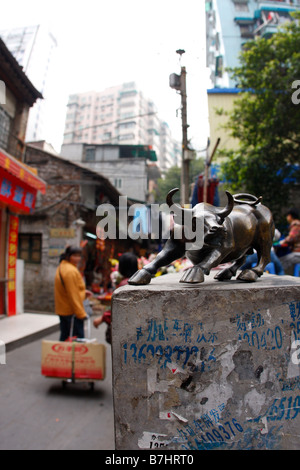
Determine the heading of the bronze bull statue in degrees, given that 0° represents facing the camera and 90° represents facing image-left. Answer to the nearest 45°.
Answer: approximately 45°

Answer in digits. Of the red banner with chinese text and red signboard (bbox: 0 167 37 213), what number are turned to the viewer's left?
0

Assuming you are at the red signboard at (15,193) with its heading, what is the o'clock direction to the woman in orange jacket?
The woman in orange jacket is roughly at 1 o'clock from the red signboard.

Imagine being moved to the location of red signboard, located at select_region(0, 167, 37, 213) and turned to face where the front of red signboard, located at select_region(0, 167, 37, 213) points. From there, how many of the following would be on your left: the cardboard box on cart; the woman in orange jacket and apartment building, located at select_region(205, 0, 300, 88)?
1

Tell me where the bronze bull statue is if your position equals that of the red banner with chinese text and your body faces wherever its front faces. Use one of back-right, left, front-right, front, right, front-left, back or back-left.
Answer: front-right

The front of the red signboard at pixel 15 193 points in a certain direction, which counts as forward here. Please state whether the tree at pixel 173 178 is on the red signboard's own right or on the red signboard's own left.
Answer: on the red signboard's own left

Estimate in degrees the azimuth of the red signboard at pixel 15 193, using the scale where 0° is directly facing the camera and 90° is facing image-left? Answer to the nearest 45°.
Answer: approximately 315°

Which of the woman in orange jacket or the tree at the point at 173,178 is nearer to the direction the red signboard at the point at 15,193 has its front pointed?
the woman in orange jacket

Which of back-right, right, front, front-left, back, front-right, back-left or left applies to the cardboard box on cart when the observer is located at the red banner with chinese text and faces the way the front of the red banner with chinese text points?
front-right

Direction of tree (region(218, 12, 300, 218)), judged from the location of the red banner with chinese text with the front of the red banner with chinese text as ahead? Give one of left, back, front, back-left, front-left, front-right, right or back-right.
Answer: front-left

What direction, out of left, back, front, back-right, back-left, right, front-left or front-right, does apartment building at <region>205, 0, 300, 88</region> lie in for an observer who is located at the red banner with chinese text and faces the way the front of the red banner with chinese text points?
left

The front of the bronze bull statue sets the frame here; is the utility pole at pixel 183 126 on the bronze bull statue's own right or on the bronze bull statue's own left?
on the bronze bull statue's own right

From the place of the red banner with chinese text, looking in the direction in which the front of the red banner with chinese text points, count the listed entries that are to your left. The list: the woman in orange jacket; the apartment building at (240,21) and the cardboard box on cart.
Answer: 1

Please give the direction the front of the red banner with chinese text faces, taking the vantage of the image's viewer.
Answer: facing the viewer and to the right of the viewer
